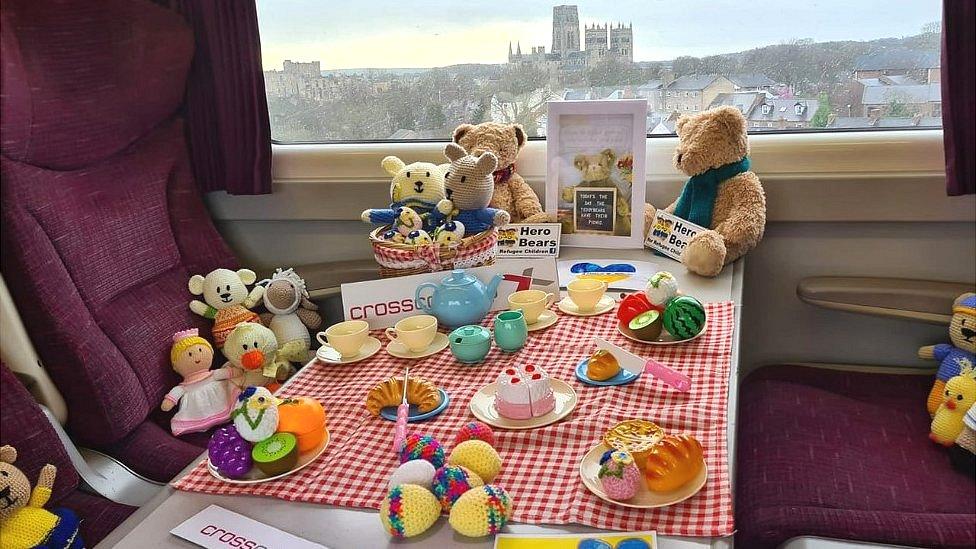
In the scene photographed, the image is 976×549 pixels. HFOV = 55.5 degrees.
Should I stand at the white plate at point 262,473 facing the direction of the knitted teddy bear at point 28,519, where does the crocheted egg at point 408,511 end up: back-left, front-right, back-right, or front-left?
back-left

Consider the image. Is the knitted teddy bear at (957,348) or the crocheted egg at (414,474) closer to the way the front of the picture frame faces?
the crocheted egg

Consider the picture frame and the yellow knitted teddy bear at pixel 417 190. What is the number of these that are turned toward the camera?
2

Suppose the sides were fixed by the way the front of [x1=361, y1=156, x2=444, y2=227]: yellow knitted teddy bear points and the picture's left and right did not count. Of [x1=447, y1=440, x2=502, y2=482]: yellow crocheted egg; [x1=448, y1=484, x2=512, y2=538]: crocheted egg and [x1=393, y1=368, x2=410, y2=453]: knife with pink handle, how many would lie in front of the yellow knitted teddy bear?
3

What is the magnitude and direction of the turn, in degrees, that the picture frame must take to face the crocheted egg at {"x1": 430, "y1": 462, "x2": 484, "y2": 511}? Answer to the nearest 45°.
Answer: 0° — it already faces it

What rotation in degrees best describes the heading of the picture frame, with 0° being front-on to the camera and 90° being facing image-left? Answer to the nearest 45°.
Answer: approximately 0°

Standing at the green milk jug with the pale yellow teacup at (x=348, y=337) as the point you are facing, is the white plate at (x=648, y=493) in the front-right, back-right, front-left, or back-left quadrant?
back-left

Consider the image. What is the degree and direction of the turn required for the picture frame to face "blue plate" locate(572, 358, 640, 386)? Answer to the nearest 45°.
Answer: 0° — it already faces it

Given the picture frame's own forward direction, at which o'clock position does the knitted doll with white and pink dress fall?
The knitted doll with white and pink dress is roughly at 2 o'clock from the picture frame.
